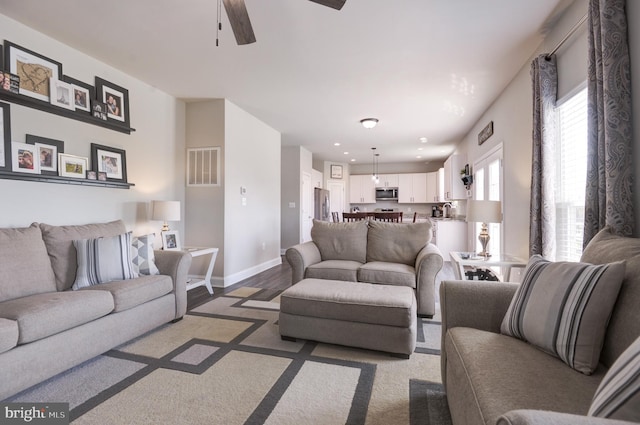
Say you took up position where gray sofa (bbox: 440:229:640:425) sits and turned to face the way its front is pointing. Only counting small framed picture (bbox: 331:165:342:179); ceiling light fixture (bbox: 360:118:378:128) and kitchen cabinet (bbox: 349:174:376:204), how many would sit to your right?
3

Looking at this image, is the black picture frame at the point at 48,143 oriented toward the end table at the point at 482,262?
yes

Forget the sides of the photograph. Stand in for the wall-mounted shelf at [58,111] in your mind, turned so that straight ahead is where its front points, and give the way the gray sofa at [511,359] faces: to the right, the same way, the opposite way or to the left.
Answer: the opposite way

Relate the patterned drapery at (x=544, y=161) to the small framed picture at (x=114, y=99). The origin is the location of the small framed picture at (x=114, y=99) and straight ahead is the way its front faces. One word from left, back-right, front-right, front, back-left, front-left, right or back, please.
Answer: front

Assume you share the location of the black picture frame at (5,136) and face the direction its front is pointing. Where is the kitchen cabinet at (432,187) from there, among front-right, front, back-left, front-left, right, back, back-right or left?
front-left

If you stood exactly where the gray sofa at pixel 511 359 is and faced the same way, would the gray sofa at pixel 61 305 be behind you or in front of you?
in front

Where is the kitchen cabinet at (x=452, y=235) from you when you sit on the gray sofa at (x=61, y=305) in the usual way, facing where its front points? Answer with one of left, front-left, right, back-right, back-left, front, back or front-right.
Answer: front-left

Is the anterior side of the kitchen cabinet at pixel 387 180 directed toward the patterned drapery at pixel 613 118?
yes

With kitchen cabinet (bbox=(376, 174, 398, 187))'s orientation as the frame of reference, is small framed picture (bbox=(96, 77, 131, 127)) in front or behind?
in front

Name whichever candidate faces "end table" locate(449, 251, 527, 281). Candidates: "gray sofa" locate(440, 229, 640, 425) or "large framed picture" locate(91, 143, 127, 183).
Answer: the large framed picture

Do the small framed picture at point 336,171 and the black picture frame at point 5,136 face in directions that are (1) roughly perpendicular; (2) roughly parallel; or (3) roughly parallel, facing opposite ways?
roughly perpendicular

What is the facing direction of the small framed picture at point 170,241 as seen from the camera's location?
facing the viewer

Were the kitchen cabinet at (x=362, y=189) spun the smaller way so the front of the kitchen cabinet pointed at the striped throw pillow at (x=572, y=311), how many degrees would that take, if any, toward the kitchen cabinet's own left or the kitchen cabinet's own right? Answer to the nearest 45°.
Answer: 0° — it already faces it

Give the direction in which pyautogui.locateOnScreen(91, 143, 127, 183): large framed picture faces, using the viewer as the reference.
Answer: facing the viewer and to the right of the viewer

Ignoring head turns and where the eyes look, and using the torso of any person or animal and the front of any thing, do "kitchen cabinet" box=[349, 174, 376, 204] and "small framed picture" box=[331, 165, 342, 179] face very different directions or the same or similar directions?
same or similar directions

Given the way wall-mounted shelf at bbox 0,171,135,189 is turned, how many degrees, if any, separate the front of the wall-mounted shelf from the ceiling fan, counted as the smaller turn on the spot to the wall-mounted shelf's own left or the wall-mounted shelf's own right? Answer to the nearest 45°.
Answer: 0° — it already faces it

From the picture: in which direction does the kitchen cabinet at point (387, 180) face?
toward the camera

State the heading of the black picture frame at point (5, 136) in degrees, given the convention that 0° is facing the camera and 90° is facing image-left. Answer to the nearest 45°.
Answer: approximately 315°

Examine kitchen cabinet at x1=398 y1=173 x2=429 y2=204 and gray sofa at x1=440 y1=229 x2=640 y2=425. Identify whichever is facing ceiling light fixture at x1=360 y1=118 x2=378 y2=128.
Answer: the kitchen cabinet

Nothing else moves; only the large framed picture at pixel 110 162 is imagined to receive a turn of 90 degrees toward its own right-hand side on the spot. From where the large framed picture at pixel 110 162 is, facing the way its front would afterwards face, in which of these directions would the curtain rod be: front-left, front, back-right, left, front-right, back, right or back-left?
left
